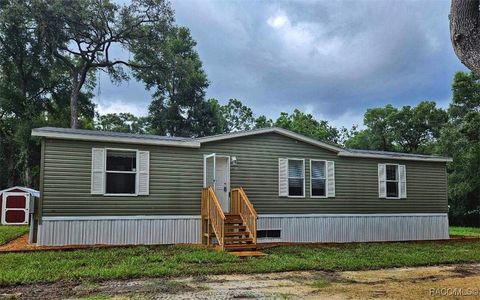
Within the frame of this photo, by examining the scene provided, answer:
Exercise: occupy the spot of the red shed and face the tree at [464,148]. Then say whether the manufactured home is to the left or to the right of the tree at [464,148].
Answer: right

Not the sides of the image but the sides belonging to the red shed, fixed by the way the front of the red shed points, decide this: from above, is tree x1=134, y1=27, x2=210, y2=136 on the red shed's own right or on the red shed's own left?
on the red shed's own left

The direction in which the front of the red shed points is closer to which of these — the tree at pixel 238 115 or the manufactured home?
the manufactured home

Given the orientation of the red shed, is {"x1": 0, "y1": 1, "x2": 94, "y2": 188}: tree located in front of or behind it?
behind

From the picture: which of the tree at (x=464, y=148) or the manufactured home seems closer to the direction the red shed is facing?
the manufactured home

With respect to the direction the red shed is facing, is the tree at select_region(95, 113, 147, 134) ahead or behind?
behind

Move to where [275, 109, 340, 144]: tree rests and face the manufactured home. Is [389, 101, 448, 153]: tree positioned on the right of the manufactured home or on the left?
left

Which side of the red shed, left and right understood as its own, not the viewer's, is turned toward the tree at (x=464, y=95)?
left

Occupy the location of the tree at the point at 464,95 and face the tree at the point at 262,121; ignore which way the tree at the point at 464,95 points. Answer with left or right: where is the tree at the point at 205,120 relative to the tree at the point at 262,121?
left

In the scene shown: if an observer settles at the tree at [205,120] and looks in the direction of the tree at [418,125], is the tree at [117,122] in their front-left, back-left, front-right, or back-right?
back-left
